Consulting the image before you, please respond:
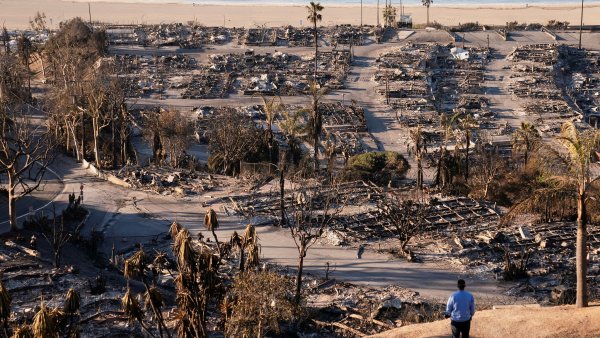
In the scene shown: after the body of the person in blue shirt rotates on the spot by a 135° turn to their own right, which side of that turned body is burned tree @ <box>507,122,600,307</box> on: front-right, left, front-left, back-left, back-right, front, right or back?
left

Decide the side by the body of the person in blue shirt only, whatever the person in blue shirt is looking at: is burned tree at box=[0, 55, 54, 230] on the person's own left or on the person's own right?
on the person's own left

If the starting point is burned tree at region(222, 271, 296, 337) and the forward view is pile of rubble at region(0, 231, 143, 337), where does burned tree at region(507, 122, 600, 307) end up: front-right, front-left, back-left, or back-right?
back-right

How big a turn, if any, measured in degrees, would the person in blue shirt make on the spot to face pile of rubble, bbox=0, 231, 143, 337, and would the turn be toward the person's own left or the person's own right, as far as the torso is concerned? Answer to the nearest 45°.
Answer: approximately 90° to the person's own left

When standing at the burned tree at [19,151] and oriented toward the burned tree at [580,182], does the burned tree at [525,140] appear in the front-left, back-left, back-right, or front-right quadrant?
front-left

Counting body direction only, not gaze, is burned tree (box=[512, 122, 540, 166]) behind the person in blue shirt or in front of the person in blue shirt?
in front

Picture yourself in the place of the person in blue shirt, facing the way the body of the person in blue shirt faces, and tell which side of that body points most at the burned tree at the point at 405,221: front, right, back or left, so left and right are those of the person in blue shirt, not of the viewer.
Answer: front

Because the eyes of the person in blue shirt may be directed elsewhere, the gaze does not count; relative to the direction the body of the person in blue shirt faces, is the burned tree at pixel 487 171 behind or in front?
in front

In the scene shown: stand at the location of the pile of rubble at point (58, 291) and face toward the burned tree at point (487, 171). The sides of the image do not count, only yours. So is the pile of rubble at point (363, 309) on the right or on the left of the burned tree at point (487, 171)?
right

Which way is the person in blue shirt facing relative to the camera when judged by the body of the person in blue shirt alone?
away from the camera
